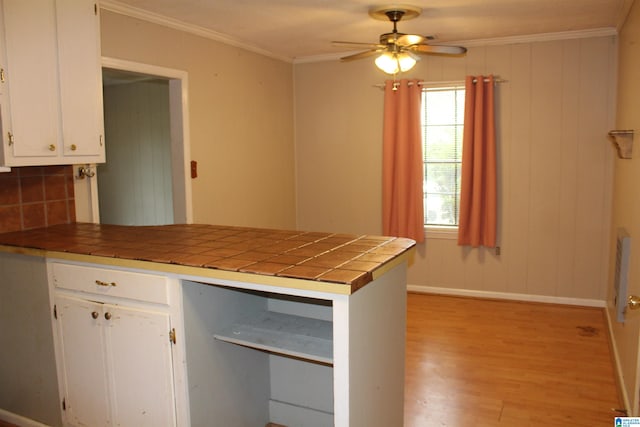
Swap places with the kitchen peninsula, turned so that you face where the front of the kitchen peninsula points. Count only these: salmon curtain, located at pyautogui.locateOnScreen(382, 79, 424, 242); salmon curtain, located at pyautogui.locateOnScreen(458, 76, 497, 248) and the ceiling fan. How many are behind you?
3

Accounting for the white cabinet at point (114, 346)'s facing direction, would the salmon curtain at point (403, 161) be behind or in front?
behind

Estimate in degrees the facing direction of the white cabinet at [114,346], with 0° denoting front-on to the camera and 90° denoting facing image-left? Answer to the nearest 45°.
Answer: approximately 45°

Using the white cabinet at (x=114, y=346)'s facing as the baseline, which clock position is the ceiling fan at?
The ceiling fan is roughly at 7 o'clock from the white cabinet.

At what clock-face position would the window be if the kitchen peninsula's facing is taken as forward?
The window is roughly at 6 o'clock from the kitchen peninsula.

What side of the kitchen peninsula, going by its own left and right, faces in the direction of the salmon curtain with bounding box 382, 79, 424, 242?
back

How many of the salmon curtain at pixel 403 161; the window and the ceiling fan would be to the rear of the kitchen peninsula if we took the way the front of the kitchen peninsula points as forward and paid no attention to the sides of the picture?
3

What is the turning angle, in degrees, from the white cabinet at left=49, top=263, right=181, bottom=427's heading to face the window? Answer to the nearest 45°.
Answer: approximately 180°

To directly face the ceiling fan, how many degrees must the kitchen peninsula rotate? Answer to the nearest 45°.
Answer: approximately 180°

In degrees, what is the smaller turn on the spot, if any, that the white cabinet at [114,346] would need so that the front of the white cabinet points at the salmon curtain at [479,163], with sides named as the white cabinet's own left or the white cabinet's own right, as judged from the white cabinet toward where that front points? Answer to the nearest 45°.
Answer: approximately 180°

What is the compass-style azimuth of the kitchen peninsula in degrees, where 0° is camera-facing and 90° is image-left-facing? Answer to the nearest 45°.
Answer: approximately 45°
